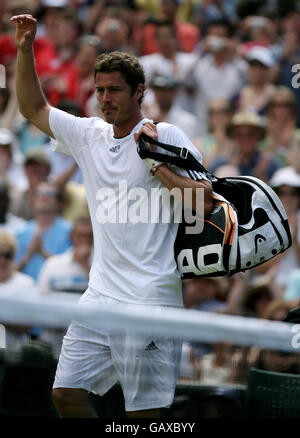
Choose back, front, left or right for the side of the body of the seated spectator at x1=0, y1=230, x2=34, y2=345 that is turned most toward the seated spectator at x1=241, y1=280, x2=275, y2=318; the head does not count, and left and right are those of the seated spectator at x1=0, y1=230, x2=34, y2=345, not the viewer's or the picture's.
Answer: left

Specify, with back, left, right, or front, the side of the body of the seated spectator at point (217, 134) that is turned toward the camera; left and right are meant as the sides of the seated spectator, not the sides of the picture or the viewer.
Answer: front

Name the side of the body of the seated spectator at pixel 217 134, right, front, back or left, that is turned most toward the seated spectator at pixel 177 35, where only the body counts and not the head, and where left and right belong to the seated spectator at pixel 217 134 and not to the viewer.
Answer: back

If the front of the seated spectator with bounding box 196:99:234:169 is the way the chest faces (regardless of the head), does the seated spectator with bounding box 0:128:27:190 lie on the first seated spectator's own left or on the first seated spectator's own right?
on the first seated spectator's own right

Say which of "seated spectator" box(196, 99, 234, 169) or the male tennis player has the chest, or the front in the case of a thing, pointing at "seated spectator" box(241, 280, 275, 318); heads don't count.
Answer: "seated spectator" box(196, 99, 234, 169)

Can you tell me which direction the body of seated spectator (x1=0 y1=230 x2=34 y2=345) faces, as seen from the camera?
toward the camera

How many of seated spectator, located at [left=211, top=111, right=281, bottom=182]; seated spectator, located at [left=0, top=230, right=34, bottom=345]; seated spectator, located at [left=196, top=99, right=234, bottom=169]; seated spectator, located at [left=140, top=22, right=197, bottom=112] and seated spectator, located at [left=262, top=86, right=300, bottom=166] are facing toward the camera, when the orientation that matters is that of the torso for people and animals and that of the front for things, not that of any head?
5

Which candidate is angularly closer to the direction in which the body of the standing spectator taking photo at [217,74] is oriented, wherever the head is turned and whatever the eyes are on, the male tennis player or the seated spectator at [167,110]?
the male tennis player
